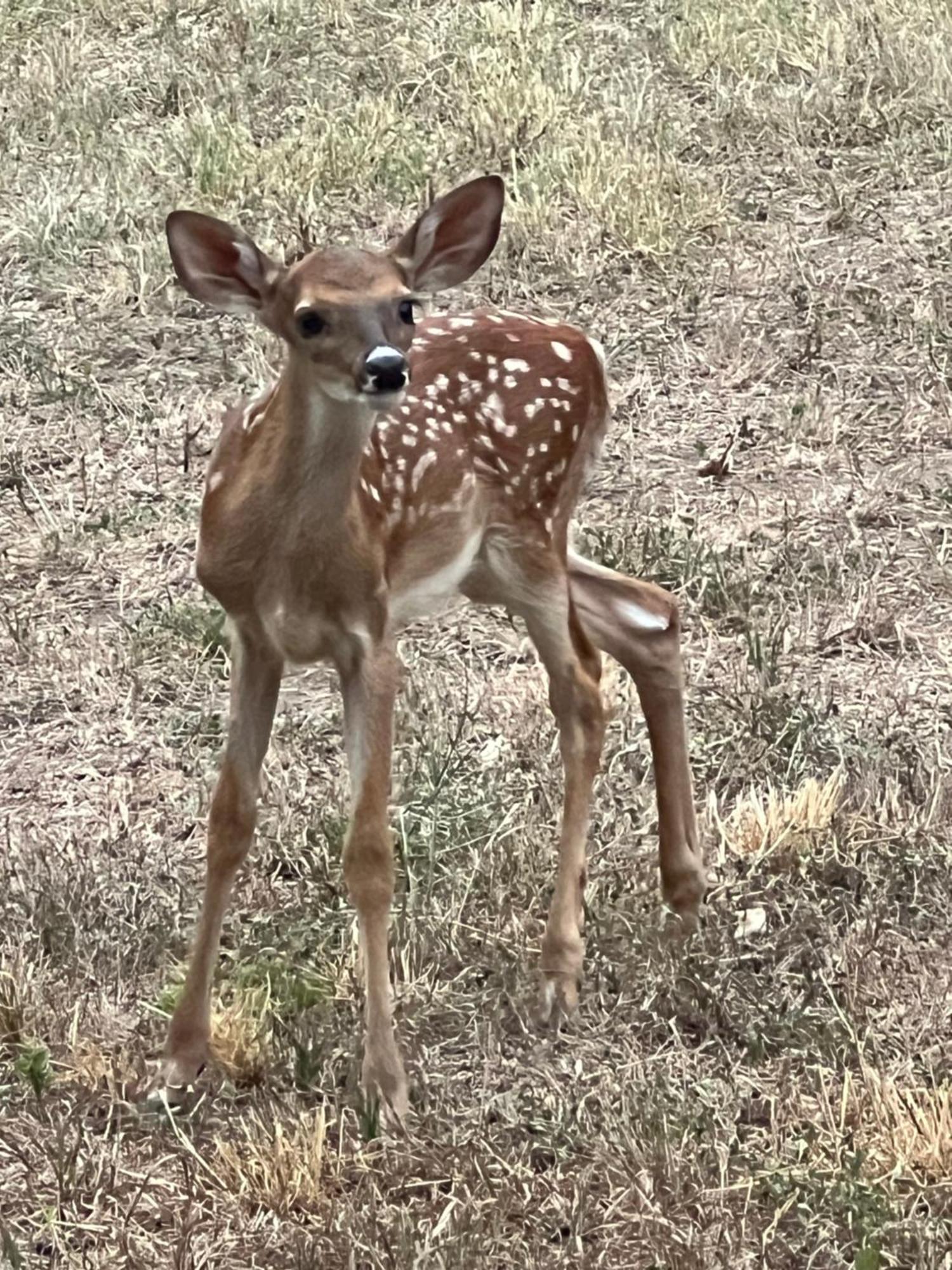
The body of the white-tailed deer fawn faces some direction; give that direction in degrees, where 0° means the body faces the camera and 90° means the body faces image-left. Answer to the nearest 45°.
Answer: approximately 45°
